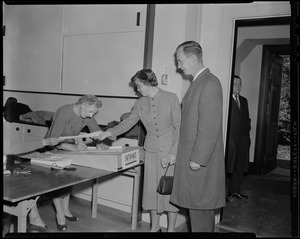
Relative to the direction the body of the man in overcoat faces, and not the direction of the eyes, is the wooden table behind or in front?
in front

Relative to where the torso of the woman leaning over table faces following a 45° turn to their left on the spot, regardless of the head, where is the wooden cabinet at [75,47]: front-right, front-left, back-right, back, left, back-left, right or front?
left

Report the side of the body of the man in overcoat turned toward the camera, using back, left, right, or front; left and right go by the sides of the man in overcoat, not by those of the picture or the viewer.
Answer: left

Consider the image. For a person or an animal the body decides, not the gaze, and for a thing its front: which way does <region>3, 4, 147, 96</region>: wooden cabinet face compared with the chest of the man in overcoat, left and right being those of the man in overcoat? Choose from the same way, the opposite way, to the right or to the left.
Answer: to the left

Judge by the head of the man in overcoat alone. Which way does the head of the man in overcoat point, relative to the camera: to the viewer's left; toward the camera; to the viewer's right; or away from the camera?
to the viewer's left

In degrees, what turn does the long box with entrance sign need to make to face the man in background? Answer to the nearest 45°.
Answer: approximately 90° to its left

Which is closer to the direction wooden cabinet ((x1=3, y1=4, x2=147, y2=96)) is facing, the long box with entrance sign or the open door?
the long box with entrance sign

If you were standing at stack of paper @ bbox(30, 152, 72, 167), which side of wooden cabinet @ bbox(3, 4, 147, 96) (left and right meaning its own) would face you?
front
